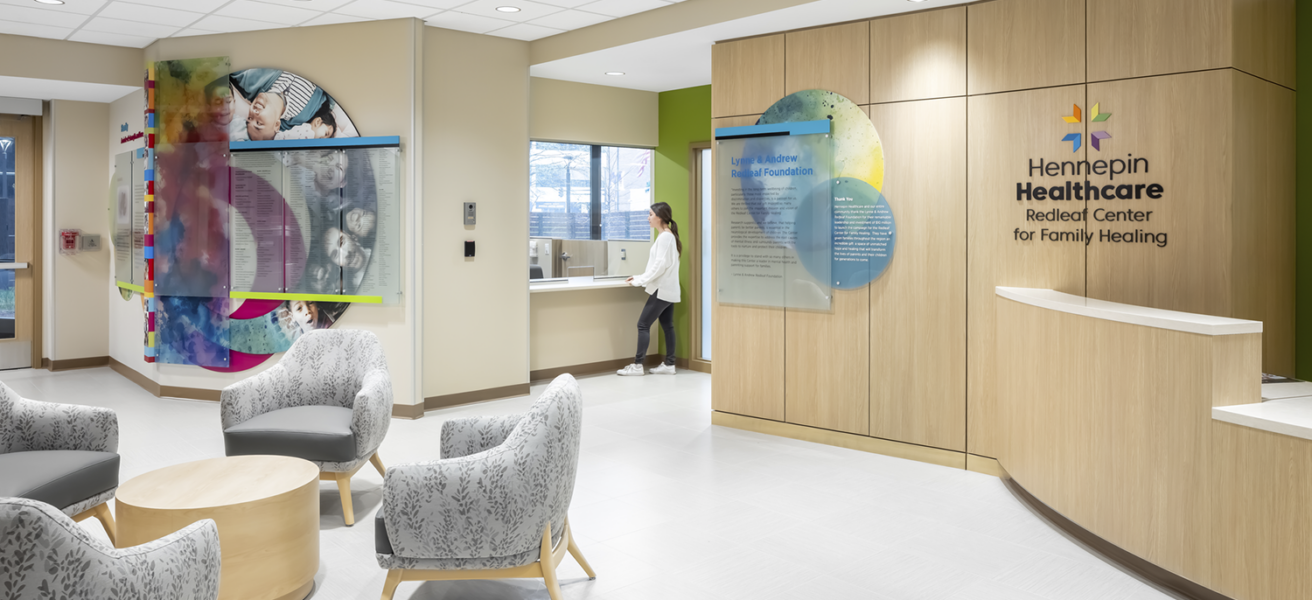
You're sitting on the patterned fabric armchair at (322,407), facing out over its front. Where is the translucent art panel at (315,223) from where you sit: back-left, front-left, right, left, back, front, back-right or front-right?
back-right

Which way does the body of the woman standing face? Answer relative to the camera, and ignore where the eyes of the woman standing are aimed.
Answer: to the viewer's left

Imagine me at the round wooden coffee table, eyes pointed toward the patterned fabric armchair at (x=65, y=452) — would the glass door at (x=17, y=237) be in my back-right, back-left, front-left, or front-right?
front-right

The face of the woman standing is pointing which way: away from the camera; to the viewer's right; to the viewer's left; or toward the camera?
to the viewer's left

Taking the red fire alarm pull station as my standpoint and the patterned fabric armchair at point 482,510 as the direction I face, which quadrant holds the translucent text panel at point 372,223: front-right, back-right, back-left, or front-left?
front-left

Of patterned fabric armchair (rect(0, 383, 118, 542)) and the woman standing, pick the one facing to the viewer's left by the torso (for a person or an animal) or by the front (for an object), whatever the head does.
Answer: the woman standing

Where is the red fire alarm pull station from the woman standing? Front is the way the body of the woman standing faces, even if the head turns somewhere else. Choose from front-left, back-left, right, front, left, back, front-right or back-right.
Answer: front

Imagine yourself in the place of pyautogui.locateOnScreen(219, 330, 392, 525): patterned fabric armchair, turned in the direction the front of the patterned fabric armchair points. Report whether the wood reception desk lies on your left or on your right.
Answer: on your left

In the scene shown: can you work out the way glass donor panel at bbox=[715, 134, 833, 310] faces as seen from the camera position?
facing the viewer and to the left of the viewer

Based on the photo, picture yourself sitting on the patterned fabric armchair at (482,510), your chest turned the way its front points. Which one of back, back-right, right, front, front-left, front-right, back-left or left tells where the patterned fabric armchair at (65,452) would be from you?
front-right

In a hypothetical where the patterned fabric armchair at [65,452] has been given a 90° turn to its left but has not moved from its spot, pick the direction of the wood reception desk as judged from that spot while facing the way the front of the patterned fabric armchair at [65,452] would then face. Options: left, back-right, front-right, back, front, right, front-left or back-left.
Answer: right

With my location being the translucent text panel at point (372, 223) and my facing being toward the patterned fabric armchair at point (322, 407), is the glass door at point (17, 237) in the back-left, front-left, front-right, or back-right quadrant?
back-right

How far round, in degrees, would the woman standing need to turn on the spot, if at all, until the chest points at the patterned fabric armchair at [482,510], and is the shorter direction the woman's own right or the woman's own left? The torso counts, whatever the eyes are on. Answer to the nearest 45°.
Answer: approximately 90° to the woman's own left

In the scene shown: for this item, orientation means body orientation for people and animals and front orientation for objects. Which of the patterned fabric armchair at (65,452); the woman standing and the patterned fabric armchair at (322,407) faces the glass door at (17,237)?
the woman standing

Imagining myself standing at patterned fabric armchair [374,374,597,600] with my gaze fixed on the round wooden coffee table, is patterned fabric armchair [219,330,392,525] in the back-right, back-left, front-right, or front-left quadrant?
front-right

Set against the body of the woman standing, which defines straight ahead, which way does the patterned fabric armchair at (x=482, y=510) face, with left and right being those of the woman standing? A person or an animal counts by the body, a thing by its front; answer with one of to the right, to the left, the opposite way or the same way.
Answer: the same way

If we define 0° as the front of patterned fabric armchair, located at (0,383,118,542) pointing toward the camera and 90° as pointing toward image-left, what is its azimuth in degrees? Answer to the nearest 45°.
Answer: approximately 315°
